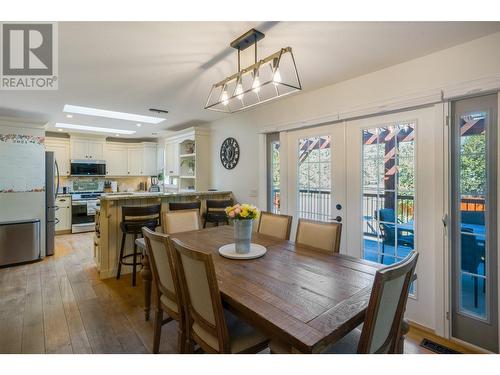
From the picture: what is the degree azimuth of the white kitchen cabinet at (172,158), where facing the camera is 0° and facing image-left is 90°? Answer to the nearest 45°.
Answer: approximately 45°

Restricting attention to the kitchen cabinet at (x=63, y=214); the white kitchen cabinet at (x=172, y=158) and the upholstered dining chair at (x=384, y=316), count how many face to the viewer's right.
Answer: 0

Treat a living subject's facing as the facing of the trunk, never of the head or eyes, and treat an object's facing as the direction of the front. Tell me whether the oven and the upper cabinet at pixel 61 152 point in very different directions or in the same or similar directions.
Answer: same or similar directions

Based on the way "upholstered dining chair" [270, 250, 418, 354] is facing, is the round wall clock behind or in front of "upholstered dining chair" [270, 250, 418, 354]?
in front

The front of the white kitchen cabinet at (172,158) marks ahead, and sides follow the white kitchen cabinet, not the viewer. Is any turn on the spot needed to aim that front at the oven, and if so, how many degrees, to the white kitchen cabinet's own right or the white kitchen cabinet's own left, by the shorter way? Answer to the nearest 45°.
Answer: approximately 90° to the white kitchen cabinet's own right

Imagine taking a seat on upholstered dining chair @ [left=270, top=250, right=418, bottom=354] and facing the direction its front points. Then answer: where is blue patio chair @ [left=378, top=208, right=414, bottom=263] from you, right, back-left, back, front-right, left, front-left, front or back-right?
front-right

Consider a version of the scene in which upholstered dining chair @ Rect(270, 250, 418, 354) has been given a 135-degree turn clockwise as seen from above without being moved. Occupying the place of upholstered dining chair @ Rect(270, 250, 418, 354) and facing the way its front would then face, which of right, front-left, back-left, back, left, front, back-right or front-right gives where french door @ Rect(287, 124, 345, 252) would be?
left

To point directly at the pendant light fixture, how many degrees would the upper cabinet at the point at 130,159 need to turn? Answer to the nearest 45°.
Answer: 0° — it already faces it

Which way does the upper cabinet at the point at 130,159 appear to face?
toward the camera

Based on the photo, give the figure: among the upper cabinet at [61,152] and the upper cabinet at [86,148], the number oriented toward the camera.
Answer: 2

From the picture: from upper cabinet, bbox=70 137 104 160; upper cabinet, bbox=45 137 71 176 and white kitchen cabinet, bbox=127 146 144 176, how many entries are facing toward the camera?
3

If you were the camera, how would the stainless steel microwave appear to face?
facing the viewer

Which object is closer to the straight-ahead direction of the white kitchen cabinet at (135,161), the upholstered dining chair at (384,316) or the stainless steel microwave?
the upholstered dining chair
